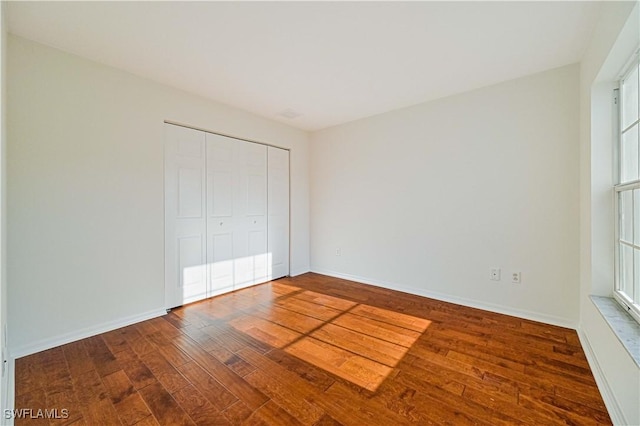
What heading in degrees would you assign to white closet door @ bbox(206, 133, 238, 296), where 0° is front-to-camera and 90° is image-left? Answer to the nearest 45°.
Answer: approximately 315°

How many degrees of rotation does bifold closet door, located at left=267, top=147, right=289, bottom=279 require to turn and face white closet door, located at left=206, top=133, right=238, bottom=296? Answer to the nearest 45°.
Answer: approximately 90° to its right

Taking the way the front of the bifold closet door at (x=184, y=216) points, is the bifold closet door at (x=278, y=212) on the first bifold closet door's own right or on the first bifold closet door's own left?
on the first bifold closet door's own left

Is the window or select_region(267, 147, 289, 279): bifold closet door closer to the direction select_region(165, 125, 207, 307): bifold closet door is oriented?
the window

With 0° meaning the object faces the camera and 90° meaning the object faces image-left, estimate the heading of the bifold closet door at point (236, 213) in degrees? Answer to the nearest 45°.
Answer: approximately 315°

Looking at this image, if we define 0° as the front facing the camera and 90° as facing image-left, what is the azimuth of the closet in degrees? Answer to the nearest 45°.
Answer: approximately 315°

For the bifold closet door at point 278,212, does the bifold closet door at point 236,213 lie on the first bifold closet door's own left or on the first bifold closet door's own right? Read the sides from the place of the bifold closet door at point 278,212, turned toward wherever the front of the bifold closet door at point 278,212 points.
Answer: on the first bifold closet door's own right
